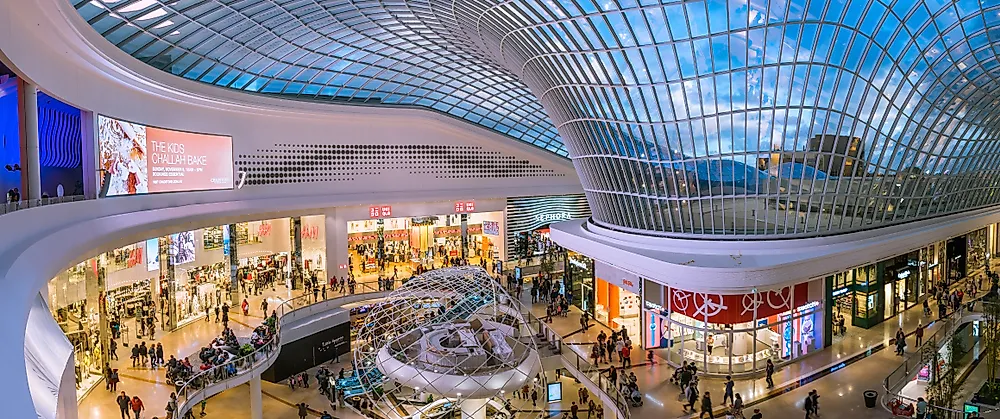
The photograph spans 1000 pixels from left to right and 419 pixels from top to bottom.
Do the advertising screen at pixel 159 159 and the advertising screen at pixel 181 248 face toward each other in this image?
no

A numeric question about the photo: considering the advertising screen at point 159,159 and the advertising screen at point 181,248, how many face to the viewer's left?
0

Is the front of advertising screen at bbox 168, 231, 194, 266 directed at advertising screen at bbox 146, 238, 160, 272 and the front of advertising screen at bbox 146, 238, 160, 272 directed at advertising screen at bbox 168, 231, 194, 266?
no

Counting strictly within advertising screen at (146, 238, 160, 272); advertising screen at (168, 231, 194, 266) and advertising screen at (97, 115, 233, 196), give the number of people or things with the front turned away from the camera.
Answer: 0

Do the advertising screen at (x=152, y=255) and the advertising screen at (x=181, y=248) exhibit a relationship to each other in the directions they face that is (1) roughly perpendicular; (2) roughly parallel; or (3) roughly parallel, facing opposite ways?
roughly parallel

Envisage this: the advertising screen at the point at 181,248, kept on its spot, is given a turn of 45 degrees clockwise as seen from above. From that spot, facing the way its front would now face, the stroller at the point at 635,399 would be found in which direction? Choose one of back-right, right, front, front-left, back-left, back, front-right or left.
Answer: front-left

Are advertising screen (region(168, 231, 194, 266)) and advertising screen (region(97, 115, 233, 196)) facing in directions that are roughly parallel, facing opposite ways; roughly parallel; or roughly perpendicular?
roughly parallel

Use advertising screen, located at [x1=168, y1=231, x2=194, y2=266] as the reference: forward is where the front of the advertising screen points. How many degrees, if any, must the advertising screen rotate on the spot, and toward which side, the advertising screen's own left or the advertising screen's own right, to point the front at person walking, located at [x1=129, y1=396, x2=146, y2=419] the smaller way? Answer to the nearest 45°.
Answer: approximately 45° to the advertising screen's own right

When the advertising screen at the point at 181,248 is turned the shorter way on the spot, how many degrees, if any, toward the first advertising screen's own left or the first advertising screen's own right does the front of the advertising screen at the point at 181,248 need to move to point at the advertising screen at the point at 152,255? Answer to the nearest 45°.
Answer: approximately 90° to the first advertising screen's own right

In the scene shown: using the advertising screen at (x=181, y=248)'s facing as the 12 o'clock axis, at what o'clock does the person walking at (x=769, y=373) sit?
The person walking is roughly at 12 o'clock from the advertising screen.

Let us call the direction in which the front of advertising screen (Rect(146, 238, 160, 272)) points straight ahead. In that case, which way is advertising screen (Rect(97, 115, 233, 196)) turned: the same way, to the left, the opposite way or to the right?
the same way

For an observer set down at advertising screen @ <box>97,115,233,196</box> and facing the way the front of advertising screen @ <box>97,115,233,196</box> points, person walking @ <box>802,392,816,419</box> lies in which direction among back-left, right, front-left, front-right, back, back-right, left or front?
front

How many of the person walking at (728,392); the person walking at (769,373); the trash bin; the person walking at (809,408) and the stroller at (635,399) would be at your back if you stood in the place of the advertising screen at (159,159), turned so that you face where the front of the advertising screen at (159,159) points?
0

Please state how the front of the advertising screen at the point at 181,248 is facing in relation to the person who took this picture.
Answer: facing the viewer and to the right of the viewer

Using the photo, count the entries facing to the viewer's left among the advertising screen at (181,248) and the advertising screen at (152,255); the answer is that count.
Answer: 0

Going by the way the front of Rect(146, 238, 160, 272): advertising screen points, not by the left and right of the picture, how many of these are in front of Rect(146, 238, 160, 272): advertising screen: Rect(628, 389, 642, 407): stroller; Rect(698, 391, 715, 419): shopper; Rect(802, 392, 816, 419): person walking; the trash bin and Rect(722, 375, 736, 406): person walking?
5
